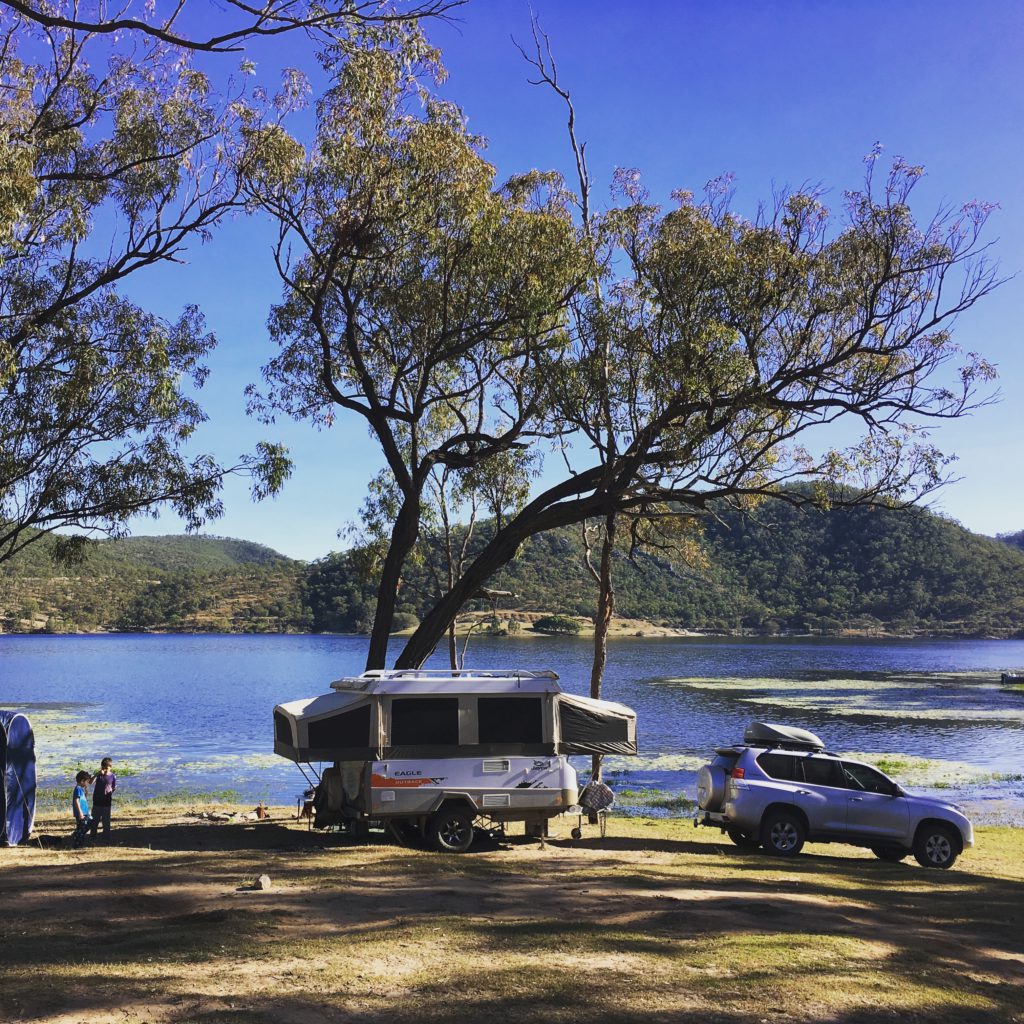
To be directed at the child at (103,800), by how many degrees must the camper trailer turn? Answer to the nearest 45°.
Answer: approximately 180°

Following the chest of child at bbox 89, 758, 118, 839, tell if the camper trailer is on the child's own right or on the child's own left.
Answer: on the child's own left

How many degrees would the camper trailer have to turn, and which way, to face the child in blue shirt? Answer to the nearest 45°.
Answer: approximately 180°

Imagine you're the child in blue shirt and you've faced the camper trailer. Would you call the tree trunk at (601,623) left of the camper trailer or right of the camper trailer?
left

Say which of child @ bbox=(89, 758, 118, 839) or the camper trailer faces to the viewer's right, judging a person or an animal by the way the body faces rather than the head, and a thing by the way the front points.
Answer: the camper trailer

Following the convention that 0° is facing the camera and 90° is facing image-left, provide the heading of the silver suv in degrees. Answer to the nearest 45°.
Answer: approximately 225°

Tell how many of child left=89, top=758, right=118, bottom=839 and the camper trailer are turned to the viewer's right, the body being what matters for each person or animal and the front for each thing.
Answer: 1

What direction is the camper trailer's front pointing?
to the viewer's right
